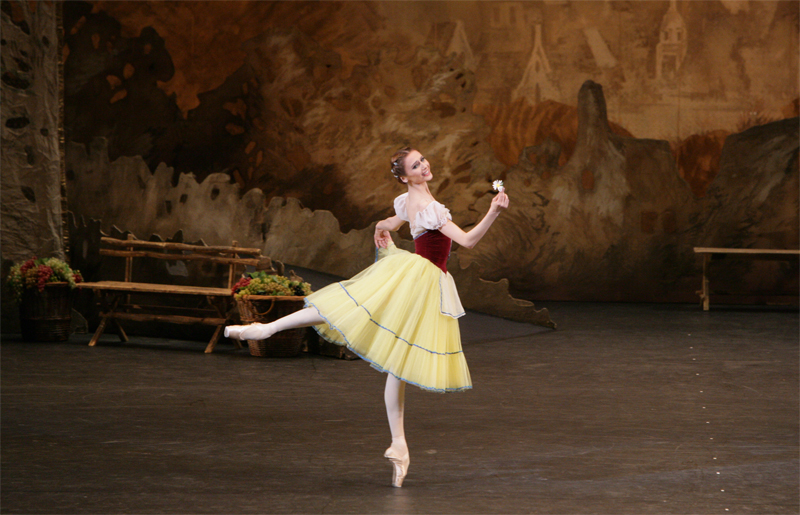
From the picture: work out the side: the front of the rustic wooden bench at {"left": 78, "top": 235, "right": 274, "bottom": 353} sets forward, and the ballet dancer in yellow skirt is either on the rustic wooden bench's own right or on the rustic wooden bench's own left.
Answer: on the rustic wooden bench's own left

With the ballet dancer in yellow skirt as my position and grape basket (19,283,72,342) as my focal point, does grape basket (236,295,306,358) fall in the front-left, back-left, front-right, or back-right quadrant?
front-right

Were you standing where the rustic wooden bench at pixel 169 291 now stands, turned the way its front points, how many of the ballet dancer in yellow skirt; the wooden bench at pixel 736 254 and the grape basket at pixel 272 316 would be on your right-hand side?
0

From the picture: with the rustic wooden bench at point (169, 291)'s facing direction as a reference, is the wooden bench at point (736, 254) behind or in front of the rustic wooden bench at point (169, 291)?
behind

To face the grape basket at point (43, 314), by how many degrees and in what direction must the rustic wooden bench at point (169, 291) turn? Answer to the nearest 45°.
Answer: approximately 45° to its right

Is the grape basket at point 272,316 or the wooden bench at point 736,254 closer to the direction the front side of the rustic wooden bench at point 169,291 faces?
the grape basket

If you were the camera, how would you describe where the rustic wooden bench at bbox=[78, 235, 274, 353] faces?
facing the viewer and to the left of the viewer

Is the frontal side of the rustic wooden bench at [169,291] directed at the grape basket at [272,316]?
no

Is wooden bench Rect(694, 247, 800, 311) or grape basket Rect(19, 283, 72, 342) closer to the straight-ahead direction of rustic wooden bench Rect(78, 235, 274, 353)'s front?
the grape basket
